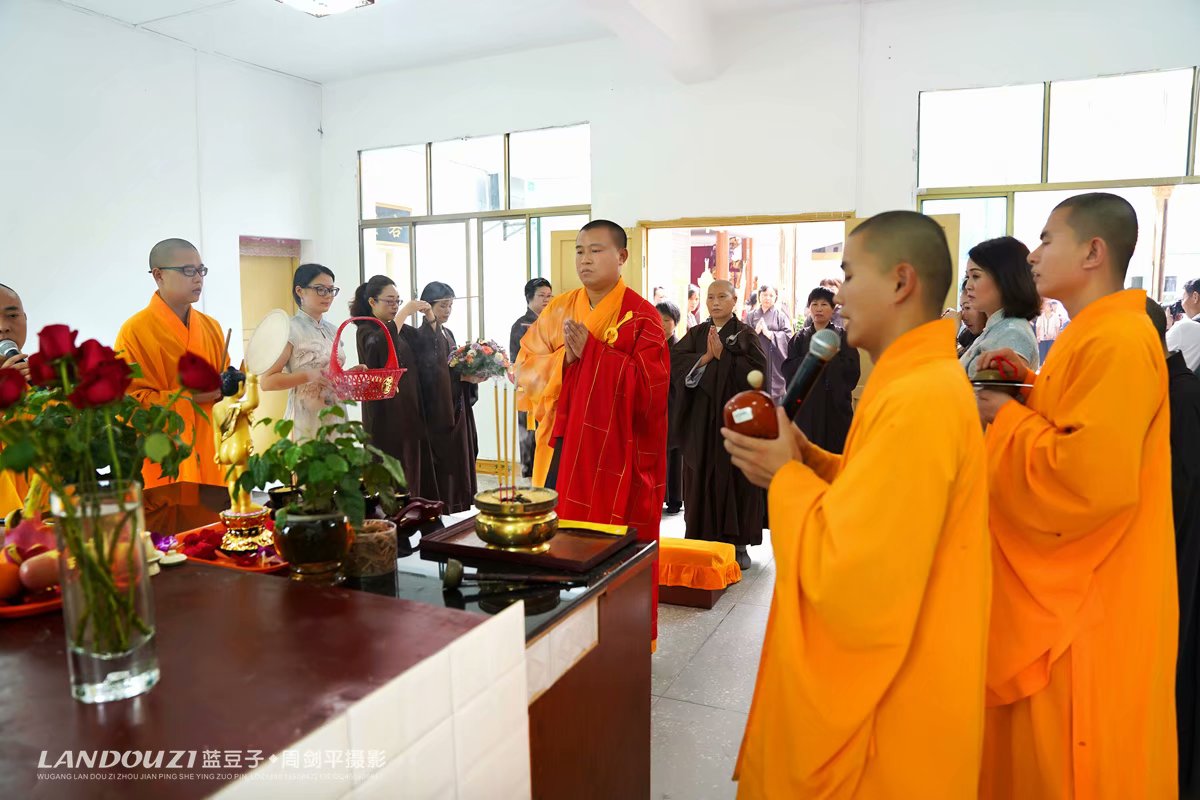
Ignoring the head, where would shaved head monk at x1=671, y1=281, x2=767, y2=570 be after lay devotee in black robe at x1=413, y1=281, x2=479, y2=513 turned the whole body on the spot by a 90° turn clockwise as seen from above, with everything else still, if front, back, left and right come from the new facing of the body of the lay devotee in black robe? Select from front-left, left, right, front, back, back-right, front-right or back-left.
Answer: left

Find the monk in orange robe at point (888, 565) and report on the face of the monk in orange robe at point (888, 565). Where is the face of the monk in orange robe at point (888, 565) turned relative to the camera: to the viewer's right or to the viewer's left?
to the viewer's left

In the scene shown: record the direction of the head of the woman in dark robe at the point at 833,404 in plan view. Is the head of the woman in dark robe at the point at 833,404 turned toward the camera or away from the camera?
toward the camera

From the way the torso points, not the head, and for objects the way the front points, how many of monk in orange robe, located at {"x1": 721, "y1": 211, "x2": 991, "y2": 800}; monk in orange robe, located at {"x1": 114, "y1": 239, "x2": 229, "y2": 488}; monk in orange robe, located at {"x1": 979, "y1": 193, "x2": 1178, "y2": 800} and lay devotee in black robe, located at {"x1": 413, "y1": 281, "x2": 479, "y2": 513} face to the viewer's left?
2

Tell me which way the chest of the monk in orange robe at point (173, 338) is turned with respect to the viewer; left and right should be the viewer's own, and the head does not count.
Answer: facing the viewer and to the right of the viewer

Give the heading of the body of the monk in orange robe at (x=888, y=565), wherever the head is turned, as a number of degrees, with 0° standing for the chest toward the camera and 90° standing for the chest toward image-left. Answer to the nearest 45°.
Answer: approximately 90°

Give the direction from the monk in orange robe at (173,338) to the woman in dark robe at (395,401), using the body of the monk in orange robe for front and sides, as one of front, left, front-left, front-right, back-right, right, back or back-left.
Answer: left

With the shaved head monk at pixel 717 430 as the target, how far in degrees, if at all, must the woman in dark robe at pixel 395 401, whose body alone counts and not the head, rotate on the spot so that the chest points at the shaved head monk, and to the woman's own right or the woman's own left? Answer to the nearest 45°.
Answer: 0° — they already face them

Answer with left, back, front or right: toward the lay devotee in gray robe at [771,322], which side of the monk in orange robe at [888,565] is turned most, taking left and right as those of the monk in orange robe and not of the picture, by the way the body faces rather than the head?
right

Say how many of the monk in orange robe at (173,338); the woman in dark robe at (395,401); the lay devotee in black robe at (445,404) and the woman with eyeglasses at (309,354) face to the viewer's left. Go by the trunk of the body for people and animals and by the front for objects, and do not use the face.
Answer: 0

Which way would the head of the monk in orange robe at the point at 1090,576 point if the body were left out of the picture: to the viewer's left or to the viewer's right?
to the viewer's left

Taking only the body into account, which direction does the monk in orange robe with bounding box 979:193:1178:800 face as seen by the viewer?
to the viewer's left

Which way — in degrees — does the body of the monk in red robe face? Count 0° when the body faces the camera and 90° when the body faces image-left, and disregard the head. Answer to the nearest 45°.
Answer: approximately 45°
